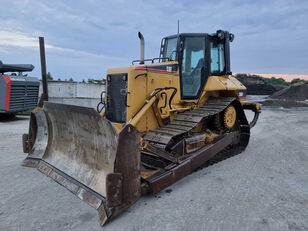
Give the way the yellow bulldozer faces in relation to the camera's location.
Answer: facing the viewer and to the left of the viewer

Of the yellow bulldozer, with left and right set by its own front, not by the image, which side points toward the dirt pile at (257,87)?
back

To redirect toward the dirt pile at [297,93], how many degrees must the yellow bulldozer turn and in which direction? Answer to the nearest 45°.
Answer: approximately 180°
